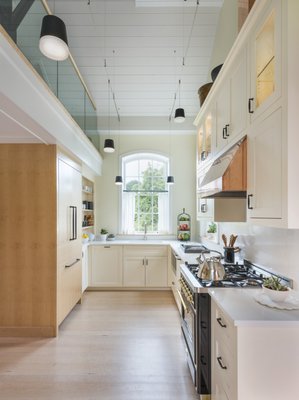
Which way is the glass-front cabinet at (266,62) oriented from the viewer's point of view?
to the viewer's left

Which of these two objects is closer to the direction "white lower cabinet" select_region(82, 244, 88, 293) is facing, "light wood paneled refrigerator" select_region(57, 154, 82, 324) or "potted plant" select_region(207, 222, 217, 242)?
the potted plant

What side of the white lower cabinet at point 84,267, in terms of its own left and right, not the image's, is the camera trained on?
right

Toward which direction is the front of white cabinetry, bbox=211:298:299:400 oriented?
to the viewer's left

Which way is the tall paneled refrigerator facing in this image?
to the viewer's right

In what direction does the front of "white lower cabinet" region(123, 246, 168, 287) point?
toward the camera

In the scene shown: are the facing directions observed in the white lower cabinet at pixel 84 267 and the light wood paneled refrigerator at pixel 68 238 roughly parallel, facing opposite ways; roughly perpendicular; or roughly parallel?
roughly parallel

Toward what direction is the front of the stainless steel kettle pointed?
to the viewer's left

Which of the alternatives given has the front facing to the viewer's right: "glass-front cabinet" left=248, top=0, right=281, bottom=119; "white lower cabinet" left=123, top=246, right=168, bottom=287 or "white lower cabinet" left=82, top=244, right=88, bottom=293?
"white lower cabinet" left=82, top=244, right=88, bottom=293

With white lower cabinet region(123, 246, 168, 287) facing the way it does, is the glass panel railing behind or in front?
in front

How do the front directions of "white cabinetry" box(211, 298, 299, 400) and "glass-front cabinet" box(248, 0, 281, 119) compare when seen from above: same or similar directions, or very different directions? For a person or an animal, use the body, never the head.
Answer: same or similar directions
